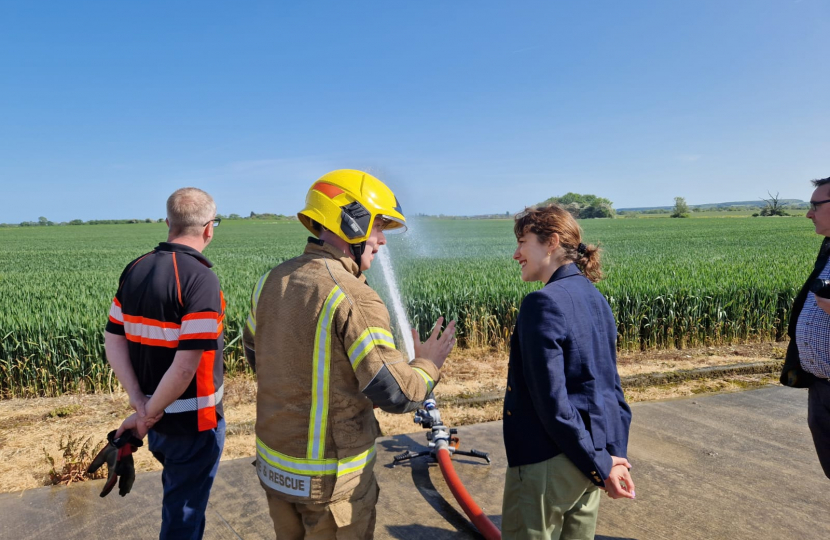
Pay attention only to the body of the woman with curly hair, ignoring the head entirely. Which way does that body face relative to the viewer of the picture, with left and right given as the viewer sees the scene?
facing away from the viewer and to the left of the viewer

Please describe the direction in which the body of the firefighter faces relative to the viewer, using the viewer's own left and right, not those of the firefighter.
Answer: facing away from the viewer and to the right of the viewer

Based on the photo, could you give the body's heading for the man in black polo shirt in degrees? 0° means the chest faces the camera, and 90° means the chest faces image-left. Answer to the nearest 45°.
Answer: approximately 225°

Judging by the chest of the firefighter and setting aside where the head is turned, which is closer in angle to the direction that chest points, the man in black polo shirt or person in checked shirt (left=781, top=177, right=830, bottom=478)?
the person in checked shirt

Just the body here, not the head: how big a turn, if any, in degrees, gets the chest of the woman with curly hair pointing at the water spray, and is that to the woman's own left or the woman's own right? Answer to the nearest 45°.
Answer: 0° — they already face it

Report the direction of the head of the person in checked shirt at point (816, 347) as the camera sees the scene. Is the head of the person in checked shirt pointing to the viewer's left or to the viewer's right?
to the viewer's left

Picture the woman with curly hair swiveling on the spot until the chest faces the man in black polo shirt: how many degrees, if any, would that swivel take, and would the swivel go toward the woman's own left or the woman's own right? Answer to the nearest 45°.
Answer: approximately 45° to the woman's own left

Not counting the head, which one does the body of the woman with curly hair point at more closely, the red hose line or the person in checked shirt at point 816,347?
the red hose line

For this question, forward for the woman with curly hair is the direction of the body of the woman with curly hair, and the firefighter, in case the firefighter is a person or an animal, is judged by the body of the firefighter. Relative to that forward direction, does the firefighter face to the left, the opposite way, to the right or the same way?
to the right

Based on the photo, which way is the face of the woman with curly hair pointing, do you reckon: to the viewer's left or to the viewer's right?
to the viewer's left

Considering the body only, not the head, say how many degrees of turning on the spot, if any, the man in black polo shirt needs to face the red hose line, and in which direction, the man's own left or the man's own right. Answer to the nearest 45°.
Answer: approximately 45° to the man's own right
